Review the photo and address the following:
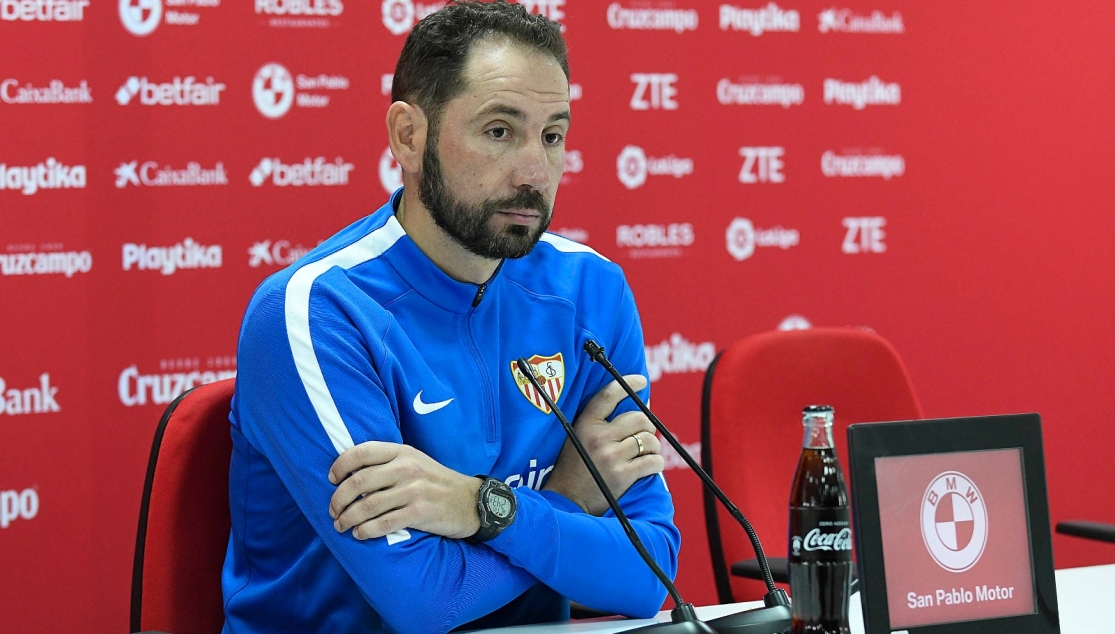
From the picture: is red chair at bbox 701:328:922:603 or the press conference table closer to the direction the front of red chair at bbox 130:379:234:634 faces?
the press conference table

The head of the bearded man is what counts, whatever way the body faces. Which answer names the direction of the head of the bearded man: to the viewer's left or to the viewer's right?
to the viewer's right

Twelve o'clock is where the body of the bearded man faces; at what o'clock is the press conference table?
The press conference table is roughly at 11 o'clock from the bearded man.

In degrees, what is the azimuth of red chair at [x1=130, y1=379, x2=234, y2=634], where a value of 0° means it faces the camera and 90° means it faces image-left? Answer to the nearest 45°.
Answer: approximately 315°

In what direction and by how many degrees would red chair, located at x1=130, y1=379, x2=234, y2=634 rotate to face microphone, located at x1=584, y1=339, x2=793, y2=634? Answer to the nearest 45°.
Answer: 0° — it already faces it

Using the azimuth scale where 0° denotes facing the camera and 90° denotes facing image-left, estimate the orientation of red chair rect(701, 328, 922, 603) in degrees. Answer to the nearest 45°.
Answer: approximately 315°

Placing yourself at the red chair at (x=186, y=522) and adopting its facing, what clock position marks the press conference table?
The press conference table is roughly at 11 o'clock from the red chair.

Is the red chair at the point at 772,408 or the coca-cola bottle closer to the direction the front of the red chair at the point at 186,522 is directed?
the coca-cola bottle
